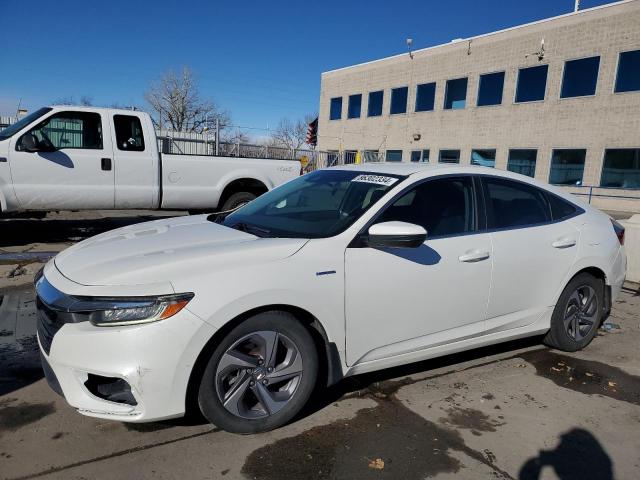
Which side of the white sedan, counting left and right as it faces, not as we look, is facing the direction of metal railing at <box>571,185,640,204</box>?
back

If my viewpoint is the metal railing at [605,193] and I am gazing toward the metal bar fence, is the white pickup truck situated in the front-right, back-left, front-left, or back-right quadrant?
front-left

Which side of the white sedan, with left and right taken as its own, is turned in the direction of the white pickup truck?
right

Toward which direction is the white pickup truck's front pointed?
to the viewer's left

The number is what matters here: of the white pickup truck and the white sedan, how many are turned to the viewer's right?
0

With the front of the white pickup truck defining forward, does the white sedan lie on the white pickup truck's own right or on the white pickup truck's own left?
on the white pickup truck's own left

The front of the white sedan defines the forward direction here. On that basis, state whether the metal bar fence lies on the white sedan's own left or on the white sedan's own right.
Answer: on the white sedan's own right

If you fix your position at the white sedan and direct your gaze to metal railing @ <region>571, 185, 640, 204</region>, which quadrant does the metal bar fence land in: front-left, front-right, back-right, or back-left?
front-left

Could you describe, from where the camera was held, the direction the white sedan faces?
facing the viewer and to the left of the viewer

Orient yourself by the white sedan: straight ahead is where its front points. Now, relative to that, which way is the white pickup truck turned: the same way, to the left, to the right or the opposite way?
the same way

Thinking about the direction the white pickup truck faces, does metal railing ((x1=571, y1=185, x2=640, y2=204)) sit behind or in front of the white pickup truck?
behind
